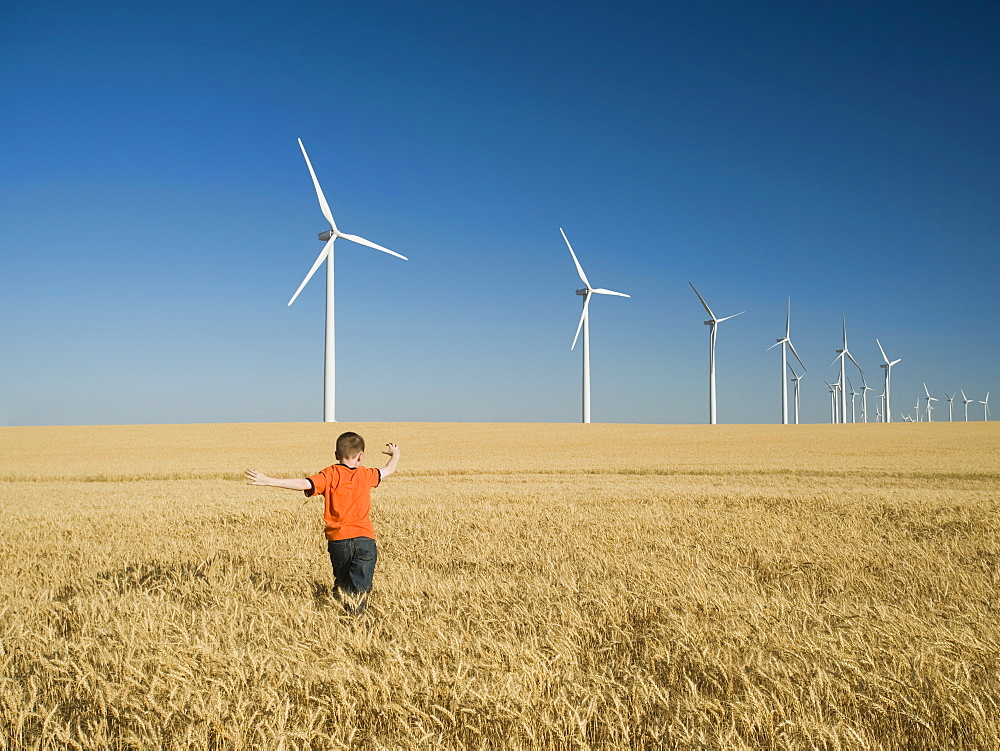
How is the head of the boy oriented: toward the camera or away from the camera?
away from the camera

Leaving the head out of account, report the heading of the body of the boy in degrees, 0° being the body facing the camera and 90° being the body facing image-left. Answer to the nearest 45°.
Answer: approximately 180°
